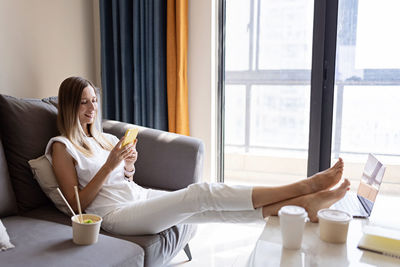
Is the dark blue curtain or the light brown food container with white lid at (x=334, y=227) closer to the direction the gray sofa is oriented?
the light brown food container with white lid

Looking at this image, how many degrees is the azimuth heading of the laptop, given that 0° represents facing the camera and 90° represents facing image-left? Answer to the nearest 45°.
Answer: approximately 90°

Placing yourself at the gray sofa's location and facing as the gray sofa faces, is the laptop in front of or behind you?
in front

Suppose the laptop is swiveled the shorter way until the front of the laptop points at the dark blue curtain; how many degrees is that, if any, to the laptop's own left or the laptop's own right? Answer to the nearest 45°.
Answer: approximately 45° to the laptop's own right

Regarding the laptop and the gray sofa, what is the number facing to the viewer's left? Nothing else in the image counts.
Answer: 1

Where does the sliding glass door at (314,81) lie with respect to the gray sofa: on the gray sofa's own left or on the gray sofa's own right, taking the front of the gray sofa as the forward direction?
on the gray sofa's own left

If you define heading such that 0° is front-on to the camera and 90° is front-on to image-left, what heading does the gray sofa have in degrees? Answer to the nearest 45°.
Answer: approximately 315°

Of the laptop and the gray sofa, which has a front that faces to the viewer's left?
the laptop
